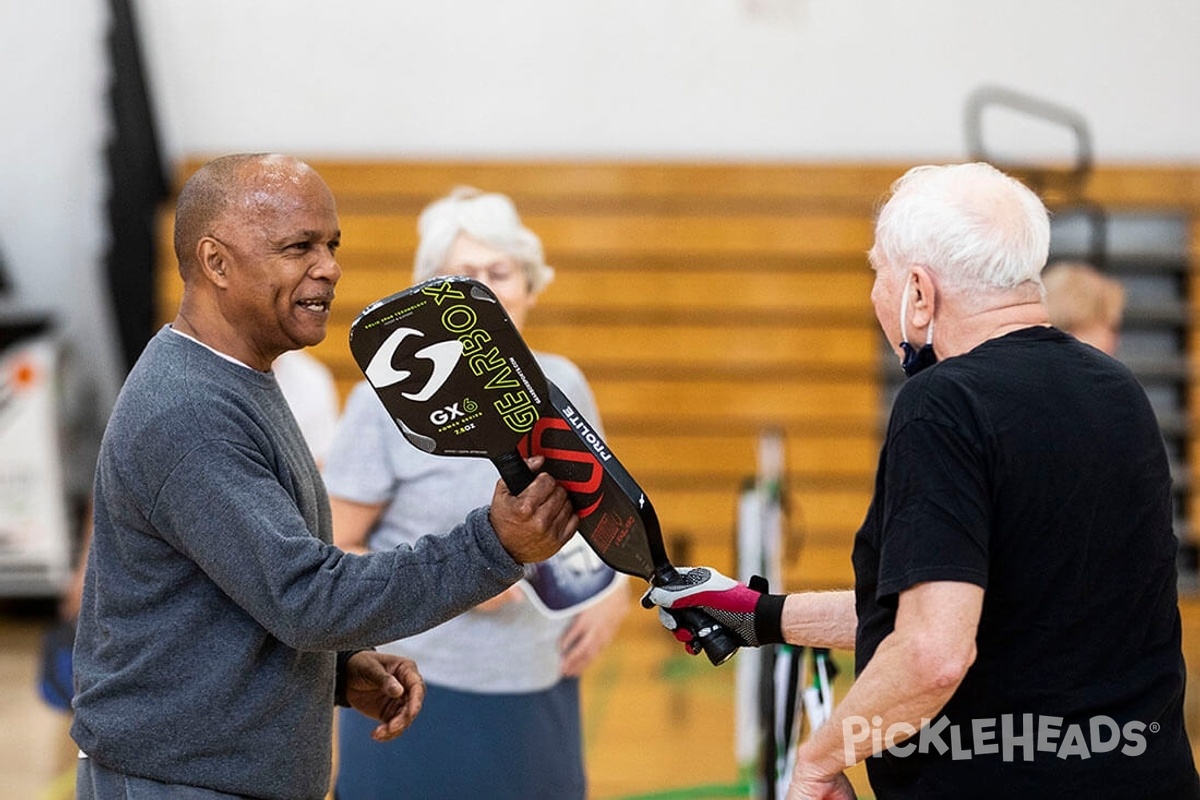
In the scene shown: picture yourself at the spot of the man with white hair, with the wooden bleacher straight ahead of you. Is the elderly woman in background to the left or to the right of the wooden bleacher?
left

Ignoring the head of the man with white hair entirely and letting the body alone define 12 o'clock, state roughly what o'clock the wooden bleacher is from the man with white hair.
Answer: The wooden bleacher is roughly at 1 o'clock from the man with white hair.

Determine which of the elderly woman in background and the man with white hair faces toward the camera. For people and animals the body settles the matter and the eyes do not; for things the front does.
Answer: the elderly woman in background

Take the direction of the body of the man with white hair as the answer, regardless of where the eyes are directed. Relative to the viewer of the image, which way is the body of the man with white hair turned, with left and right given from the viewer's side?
facing away from the viewer and to the left of the viewer

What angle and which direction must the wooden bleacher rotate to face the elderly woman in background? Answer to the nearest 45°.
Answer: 0° — it already faces them

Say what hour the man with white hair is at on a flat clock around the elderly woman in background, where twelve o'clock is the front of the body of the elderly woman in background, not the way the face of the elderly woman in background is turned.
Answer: The man with white hair is roughly at 11 o'clock from the elderly woman in background.

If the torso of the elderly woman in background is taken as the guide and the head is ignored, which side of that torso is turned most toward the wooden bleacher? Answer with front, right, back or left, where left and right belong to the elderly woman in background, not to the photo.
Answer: back

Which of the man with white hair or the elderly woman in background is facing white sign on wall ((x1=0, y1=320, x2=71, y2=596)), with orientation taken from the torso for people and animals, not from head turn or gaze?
the man with white hair

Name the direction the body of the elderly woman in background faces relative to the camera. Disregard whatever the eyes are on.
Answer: toward the camera

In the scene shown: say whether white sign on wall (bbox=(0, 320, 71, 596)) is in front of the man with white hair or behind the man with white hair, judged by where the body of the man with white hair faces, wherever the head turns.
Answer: in front

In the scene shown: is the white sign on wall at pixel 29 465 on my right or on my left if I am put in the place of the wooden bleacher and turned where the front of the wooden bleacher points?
on my right

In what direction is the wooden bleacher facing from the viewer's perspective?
toward the camera

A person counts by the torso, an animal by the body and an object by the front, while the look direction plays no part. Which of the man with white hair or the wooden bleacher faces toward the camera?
the wooden bleacher

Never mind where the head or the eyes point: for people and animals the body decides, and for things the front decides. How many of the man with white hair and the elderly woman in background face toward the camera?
1

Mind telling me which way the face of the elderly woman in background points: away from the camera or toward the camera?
toward the camera

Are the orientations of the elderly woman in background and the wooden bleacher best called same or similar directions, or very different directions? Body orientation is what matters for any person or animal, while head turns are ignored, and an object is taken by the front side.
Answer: same or similar directions
